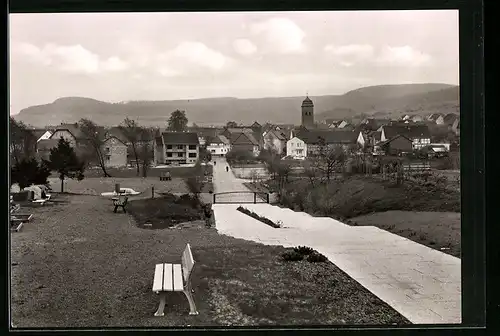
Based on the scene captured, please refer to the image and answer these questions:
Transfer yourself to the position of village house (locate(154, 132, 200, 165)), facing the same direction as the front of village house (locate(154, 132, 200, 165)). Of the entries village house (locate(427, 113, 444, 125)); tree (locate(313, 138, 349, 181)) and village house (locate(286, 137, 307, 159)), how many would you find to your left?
3

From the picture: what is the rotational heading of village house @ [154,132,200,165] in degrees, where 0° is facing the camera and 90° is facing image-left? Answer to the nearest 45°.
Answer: approximately 0°

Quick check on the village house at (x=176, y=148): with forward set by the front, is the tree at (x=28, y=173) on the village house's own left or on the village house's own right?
on the village house's own right
